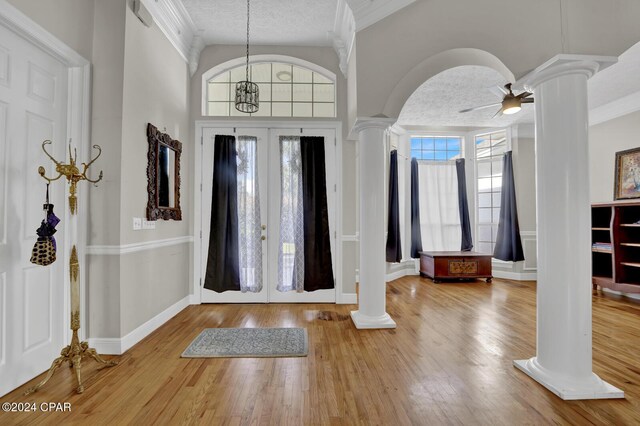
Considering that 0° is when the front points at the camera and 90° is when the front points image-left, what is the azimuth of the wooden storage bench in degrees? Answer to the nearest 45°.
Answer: approximately 0°

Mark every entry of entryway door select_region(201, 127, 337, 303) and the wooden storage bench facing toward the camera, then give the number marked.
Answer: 2

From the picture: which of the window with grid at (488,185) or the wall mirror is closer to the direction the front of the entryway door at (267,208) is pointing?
the wall mirror

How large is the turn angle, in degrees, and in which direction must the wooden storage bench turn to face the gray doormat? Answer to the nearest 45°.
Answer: approximately 45° to its right

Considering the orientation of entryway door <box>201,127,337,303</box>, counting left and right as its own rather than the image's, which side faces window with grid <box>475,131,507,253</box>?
left

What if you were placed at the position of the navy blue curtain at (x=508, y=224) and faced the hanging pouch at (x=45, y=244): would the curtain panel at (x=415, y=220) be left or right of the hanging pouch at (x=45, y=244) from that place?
right

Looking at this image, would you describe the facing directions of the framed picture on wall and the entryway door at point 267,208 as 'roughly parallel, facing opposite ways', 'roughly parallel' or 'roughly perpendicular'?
roughly perpendicular

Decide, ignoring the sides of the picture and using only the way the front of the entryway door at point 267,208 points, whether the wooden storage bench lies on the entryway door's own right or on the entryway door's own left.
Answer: on the entryway door's own left

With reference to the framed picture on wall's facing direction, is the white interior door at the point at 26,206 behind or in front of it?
in front

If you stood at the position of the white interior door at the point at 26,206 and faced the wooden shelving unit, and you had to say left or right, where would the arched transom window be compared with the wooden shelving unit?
left

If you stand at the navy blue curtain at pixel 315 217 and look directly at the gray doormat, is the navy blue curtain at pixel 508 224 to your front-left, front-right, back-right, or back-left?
back-left

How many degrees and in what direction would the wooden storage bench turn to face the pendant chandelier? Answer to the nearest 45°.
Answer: approximately 45° to its right

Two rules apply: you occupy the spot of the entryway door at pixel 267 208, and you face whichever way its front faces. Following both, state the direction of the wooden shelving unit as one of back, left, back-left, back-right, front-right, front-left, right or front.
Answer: left

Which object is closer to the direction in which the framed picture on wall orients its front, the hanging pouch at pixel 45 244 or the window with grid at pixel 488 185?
the hanging pouch
